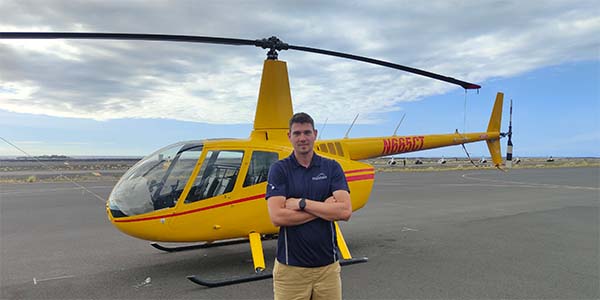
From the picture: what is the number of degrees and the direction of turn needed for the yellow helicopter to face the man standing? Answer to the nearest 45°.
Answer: approximately 45° to its left

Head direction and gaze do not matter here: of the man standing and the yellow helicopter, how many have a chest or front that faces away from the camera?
0

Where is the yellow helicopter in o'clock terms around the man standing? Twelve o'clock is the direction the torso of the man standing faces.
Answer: The yellow helicopter is roughly at 5 o'clock from the man standing.
